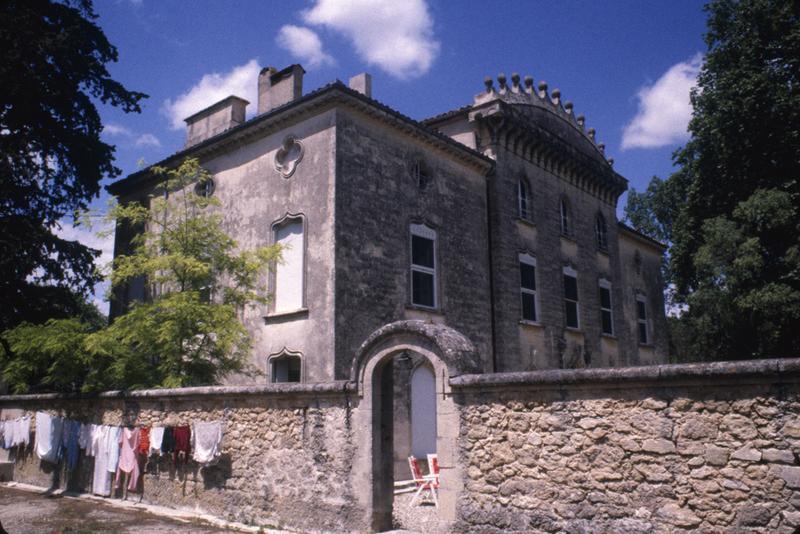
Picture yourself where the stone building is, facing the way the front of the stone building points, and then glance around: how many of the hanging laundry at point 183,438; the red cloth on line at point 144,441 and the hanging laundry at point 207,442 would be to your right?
3

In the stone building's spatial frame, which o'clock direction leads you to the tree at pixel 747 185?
The tree is roughly at 10 o'clock from the stone building.

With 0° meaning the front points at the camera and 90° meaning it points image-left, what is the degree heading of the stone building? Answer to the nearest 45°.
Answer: approximately 315°

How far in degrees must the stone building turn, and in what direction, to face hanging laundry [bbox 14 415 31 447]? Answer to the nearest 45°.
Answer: approximately 135° to its right

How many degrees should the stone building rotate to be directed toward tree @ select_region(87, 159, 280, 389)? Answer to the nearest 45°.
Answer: approximately 90° to its right

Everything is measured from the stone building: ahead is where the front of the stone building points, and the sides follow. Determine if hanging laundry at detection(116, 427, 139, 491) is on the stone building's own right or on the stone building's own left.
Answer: on the stone building's own right

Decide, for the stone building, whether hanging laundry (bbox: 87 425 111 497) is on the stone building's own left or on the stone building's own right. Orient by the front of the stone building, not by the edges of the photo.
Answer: on the stone building's own right

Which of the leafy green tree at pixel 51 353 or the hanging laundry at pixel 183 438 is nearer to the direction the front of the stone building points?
the hanging laundry

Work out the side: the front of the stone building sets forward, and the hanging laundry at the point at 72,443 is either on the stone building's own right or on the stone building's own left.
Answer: on the stone building's own right

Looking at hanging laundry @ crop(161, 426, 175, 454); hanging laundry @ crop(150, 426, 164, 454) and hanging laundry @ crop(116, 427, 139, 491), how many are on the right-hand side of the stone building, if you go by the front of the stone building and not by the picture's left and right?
3
